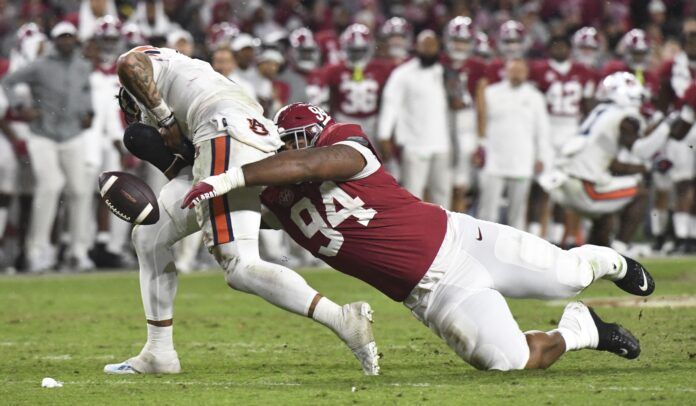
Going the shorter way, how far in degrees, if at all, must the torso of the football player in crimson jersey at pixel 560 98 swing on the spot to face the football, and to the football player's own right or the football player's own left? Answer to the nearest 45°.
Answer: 0° — they already face it

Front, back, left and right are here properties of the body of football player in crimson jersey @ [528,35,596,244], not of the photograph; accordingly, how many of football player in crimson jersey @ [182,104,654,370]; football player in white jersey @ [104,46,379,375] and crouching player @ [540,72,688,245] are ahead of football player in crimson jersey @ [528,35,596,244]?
3

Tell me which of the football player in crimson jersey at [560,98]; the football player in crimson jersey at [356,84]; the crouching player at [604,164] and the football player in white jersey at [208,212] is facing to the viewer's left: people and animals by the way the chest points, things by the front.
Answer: the football player in white jersey

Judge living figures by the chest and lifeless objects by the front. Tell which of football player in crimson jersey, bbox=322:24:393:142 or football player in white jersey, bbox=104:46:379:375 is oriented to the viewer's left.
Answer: the football player in white jersey

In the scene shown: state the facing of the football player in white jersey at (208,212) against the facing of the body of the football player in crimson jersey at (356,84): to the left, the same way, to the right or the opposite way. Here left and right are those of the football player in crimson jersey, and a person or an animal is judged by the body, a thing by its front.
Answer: to the right

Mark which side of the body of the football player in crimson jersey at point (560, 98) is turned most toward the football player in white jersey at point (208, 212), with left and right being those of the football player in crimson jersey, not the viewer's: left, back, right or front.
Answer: front

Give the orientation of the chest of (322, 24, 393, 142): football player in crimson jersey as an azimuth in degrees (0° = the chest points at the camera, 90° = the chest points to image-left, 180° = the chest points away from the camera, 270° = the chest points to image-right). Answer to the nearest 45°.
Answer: approximately 0°

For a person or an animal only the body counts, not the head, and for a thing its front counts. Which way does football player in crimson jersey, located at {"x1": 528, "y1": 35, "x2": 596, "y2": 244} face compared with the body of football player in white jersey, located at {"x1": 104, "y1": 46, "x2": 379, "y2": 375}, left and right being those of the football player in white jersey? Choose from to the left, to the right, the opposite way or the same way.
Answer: to the left
